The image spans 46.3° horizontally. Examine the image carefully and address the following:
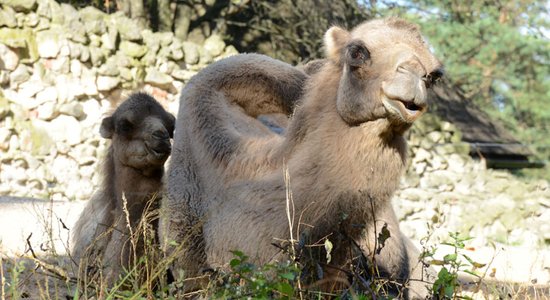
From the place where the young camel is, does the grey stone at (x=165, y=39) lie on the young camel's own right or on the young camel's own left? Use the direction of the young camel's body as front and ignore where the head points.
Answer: on the young camel's own left

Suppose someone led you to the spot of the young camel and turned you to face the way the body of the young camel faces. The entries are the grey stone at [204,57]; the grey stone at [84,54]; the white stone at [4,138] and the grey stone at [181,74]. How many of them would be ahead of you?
0

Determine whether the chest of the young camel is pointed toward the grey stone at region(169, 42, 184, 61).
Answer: no

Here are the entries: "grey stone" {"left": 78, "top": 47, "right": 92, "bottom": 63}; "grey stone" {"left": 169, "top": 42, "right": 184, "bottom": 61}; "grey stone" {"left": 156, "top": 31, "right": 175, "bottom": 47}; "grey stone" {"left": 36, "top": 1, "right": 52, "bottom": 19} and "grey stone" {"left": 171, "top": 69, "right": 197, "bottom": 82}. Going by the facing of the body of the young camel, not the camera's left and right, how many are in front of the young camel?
0

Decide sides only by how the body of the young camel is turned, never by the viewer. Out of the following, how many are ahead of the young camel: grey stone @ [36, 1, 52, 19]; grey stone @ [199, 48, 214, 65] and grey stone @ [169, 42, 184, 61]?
0

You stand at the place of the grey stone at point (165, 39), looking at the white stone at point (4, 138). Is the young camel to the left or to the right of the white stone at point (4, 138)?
left

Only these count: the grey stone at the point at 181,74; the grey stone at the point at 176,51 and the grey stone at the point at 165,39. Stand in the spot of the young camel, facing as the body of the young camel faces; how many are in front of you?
0

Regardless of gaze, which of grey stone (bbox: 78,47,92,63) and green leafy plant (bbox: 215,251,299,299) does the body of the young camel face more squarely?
the green leafy plant

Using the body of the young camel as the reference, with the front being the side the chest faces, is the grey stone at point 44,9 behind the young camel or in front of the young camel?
behind

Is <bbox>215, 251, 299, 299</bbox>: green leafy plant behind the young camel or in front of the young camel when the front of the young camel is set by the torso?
in front

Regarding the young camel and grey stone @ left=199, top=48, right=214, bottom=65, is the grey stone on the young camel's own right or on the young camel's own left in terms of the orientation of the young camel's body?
on the young camel's own left

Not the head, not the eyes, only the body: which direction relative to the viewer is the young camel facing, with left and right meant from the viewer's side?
facing the viewer and to the right of the viewer

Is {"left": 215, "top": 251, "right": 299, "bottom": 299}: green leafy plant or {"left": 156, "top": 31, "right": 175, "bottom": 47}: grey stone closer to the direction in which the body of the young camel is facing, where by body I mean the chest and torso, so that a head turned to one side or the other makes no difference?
the green leafy plant

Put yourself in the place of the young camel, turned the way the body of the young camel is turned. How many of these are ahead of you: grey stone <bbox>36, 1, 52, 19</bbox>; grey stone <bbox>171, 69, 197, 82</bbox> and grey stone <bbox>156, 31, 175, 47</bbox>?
0

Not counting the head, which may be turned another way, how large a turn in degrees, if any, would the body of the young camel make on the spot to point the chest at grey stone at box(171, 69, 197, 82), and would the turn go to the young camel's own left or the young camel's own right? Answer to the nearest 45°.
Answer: approximately 135° to the young camel's own left

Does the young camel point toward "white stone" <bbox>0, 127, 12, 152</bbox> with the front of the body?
no
